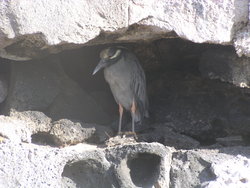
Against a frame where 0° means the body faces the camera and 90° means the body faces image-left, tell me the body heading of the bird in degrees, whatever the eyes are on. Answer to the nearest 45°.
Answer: approximately 45°

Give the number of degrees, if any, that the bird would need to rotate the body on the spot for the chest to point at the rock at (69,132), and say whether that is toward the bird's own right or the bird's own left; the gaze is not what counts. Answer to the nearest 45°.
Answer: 0° — it already faces it
